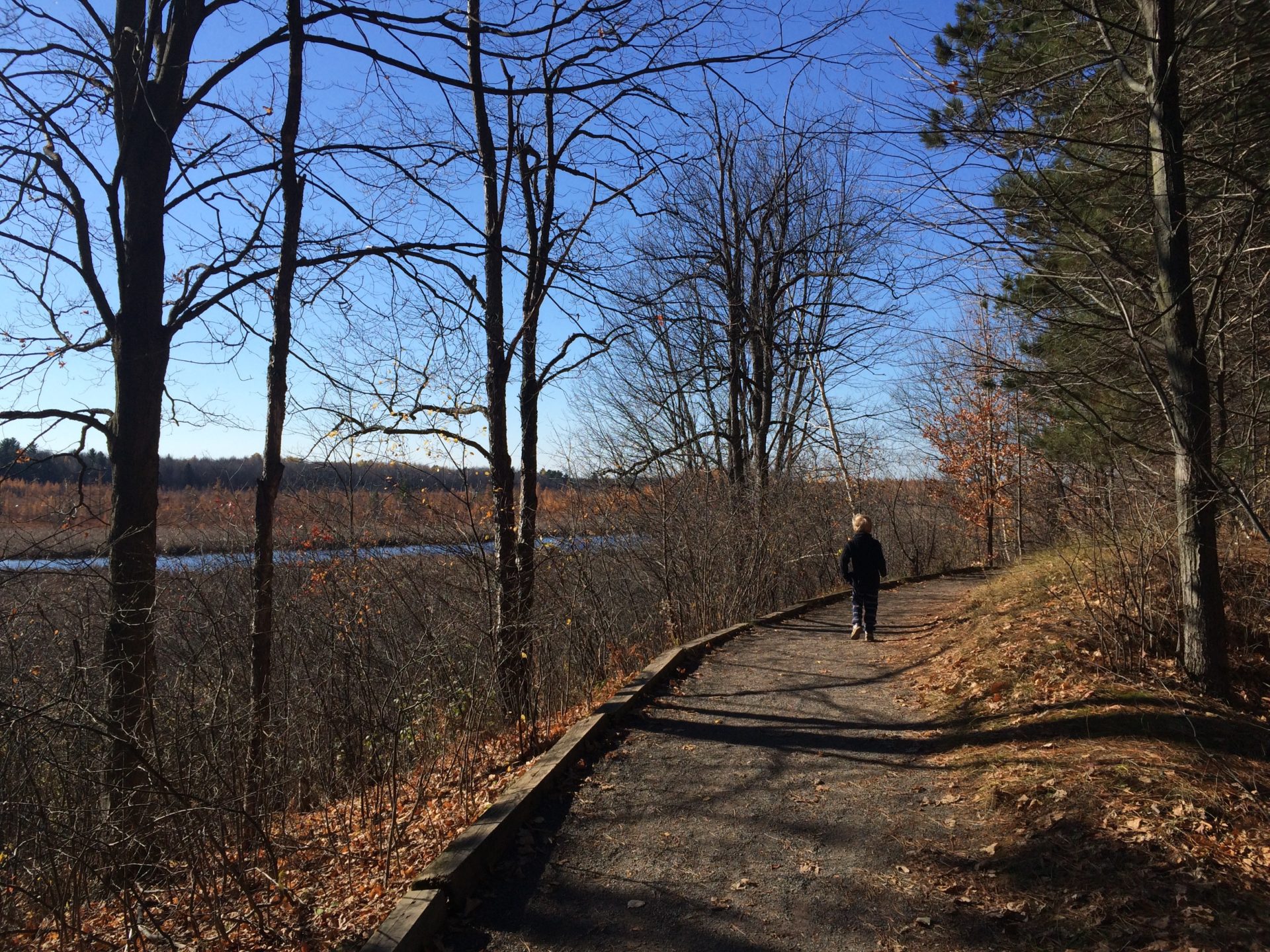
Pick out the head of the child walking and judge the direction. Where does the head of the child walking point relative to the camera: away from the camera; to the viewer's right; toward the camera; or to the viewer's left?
away from the camera

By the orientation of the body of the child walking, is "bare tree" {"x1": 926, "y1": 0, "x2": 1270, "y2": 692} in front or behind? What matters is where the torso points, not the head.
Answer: behind

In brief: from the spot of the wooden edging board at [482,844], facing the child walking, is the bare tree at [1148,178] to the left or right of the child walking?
right

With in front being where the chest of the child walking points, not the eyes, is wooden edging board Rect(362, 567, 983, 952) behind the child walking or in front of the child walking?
behind

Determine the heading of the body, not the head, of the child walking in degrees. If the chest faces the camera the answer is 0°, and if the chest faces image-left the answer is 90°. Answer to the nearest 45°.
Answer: approximately 180°
